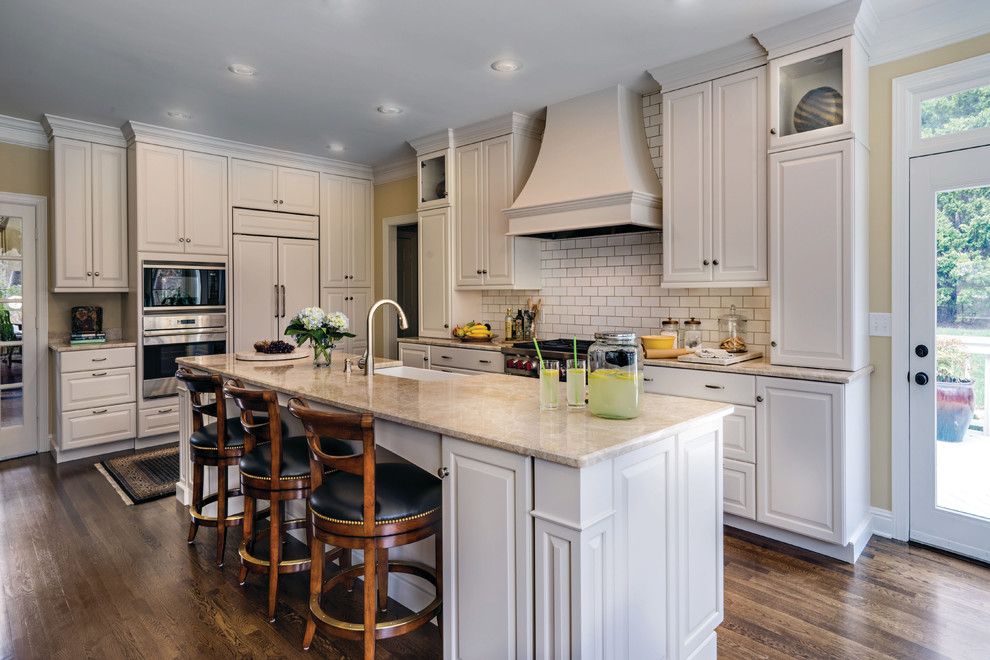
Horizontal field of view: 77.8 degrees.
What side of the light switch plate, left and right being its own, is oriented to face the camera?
front

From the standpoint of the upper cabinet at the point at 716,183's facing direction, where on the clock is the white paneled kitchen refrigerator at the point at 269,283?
The white paneled kitchen refrigerator is roughly at 2 o'clock from the upper cabinet.

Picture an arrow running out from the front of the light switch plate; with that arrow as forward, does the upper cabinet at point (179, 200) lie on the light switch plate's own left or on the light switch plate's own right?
on the light switch plate's own right

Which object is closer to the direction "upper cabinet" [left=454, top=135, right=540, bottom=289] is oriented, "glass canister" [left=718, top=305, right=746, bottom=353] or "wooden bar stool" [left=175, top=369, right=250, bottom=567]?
the wooden bar stool

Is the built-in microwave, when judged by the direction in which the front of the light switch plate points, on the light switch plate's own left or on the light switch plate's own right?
on the light switch plate's own right

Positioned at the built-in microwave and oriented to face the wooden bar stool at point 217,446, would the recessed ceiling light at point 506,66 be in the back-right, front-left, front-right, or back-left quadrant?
front-left

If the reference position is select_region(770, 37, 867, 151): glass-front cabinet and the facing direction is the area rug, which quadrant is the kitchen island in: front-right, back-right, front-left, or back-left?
front-left

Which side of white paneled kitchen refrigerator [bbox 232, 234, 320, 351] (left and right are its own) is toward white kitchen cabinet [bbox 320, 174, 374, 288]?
left
